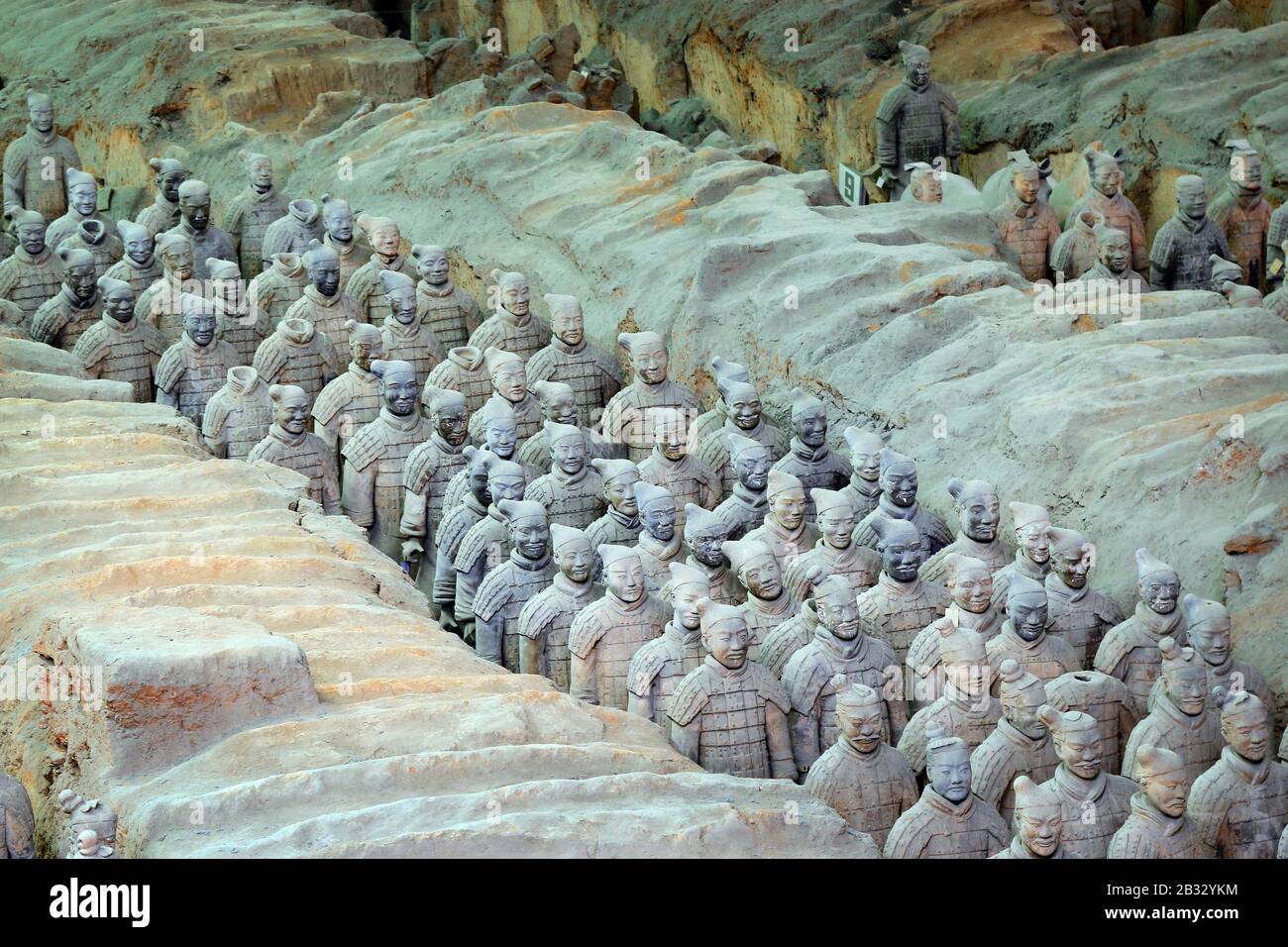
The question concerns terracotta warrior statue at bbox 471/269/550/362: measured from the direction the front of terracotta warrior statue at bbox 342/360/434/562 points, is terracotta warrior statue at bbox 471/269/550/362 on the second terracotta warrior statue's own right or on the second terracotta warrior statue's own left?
on the second terracotta warrior statue's own left

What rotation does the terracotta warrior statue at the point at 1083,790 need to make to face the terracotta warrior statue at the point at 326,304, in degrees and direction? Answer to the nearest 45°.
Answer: approximately 180°

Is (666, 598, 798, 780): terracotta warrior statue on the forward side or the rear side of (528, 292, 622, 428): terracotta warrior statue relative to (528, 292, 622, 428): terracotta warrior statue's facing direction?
on the forward side

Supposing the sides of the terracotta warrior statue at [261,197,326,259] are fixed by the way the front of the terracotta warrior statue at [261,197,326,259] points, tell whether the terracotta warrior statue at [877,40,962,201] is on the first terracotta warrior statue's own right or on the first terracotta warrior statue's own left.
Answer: on the first terracotta warrior statue's own left

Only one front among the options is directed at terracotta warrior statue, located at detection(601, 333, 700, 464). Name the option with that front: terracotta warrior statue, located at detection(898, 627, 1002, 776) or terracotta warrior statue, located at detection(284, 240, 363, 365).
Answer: terracotta warrior statue, located at detection(284, 240, 363, 365)

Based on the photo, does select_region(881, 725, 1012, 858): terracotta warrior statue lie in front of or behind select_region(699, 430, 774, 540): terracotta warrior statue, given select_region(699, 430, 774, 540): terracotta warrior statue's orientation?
in front

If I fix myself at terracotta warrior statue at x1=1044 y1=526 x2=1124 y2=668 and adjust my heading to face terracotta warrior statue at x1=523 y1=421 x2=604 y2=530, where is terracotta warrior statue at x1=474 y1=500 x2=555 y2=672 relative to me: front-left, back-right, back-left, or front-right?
front-left

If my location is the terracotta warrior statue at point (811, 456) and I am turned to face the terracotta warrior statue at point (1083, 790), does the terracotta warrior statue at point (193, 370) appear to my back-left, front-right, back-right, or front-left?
back-right

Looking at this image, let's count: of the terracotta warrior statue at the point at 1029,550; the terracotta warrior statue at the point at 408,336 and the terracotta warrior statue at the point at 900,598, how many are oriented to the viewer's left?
0

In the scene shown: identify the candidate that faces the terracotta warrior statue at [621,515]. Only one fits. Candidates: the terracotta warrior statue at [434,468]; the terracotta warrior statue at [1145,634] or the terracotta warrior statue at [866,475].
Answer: the terracotta warrior statue at [434,468]

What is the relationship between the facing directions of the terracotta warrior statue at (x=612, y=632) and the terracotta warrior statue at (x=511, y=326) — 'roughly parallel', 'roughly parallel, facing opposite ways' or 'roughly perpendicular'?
roughly parallel

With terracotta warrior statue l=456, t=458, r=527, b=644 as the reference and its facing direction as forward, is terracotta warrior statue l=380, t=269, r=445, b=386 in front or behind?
behind

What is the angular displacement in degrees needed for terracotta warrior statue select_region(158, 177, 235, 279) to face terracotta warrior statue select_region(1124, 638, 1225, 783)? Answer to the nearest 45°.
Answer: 0° — it already faces it

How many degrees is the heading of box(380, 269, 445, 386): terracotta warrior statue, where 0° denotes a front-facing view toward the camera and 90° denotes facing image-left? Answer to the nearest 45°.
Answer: approximately 315°

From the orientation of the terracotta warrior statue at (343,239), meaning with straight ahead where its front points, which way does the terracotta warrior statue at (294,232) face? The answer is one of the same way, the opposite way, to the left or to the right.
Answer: the same way

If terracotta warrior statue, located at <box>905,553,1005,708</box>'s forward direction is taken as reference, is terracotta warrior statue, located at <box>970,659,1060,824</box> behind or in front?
in front

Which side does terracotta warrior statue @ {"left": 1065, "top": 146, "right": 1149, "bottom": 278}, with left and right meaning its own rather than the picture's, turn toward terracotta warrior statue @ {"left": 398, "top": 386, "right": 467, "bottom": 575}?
right

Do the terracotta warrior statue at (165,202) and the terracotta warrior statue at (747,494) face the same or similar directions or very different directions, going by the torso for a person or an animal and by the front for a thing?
same or similar directions

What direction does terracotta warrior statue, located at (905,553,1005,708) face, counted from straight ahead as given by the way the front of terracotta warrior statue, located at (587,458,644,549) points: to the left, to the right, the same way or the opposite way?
the same way

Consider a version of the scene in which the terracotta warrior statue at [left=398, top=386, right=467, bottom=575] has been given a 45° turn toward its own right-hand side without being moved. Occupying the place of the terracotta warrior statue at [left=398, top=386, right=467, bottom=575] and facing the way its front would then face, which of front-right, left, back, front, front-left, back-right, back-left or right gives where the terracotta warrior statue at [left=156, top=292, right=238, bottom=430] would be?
back-right
